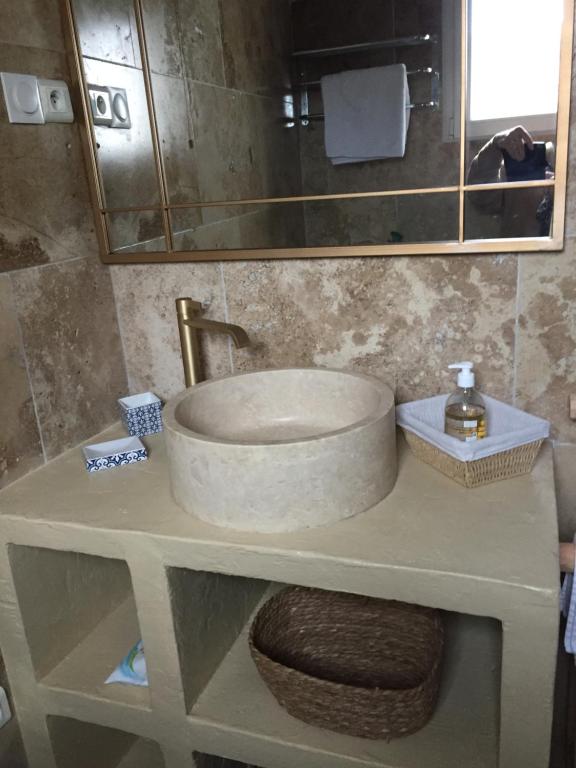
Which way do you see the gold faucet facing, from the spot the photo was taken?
facing the viewer and to the right of the viewer

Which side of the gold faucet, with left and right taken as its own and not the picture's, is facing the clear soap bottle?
front

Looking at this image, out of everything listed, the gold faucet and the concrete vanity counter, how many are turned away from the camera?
0

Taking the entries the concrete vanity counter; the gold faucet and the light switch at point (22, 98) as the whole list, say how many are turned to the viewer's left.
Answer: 0

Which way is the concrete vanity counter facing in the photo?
toward the camera

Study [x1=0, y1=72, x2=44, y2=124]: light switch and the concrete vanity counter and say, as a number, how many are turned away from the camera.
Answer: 0
